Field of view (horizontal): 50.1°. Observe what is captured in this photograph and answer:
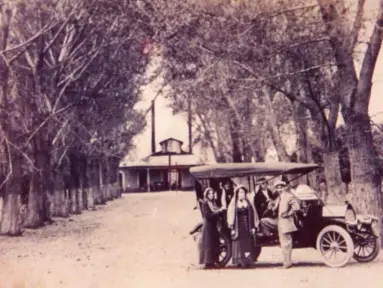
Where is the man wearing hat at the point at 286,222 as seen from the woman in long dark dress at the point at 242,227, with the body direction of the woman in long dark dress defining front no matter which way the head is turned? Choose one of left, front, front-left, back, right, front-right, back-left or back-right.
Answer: left

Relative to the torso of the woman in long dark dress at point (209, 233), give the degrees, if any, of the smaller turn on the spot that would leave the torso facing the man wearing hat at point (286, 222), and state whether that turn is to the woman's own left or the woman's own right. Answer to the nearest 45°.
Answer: approximately 45° to the woman's own left

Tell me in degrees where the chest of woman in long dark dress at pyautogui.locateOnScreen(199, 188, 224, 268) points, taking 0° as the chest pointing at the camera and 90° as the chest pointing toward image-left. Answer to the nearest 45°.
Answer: approximately 315°

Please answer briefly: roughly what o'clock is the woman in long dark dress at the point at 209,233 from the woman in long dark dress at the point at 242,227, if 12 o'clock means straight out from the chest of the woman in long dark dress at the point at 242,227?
the woman in long dark dress at the point at 209,233 is roughly at 3 o'clock from the woman in long dark dress at the point at 242,227.

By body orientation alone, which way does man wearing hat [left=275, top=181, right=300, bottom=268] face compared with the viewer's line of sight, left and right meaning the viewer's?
facing to the left of the viewer

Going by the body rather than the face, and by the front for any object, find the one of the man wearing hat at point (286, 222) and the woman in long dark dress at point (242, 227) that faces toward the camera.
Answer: the woman in long dark dress

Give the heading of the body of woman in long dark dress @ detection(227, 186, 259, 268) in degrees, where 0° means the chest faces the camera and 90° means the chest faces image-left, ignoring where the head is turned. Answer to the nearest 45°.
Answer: approximately 0°

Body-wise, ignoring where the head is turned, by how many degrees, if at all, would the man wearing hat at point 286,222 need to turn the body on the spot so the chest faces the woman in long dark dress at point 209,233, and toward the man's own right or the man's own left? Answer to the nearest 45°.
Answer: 0° — they already face them

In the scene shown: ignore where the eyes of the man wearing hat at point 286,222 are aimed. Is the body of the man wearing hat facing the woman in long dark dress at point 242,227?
yes
